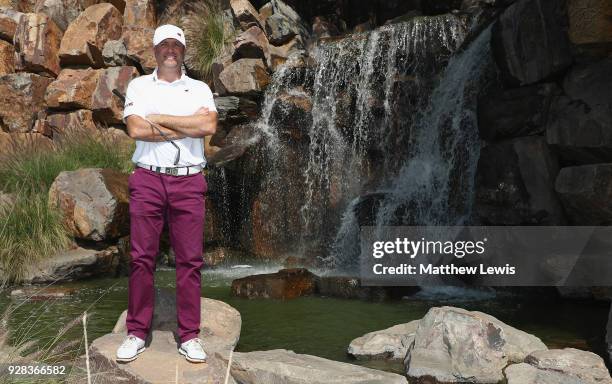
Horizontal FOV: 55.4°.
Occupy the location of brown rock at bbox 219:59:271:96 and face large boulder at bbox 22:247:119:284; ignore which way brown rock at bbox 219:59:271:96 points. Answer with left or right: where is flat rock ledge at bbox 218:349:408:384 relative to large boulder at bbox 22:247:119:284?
left

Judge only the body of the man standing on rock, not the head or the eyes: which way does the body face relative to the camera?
toward the camera

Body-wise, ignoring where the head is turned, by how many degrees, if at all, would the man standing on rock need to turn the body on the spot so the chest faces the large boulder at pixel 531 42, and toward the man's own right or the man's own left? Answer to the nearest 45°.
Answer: approximately 135° to the man's own left

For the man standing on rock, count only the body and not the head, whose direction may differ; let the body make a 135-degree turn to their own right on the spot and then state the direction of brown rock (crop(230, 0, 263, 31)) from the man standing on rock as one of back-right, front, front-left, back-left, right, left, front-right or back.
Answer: front-right

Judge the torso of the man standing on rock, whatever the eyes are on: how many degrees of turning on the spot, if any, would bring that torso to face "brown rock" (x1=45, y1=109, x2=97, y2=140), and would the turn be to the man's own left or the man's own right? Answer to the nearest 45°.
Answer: approximately 180°

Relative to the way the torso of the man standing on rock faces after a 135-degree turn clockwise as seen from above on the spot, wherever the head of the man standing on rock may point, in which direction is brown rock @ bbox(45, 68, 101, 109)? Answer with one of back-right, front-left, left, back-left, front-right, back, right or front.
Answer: front-right

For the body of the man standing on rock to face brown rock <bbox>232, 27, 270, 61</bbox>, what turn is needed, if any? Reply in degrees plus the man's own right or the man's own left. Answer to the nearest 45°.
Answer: approximately 180°

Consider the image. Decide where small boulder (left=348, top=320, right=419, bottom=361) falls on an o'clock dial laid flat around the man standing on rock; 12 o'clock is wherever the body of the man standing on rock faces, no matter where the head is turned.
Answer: The small boulder is roughly at 8 o'clock from the man standing on rock.

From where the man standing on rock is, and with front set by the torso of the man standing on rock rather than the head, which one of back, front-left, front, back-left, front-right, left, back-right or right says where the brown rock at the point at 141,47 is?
back

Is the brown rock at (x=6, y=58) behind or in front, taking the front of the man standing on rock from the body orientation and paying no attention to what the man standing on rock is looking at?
behind

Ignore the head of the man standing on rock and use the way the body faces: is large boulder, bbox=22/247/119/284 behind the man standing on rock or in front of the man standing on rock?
behind

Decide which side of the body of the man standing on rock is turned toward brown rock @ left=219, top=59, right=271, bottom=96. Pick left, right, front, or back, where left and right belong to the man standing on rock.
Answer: back

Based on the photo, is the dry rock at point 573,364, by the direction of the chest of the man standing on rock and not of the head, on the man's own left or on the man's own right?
on the man's own left

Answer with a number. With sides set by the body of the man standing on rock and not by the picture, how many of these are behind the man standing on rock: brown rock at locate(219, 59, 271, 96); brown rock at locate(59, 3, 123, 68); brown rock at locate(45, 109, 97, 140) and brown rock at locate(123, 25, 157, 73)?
4
